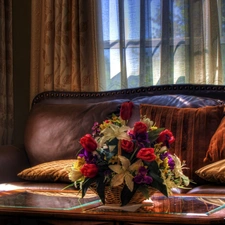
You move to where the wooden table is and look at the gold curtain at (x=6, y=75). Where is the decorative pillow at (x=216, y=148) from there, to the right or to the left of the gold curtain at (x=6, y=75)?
right

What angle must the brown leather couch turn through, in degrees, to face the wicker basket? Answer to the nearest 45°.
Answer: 0° — it already faces it

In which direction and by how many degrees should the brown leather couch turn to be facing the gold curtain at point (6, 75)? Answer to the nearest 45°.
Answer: approximately 135° to its right

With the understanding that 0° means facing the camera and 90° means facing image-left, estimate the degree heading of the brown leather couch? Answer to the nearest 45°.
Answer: approximately 0°

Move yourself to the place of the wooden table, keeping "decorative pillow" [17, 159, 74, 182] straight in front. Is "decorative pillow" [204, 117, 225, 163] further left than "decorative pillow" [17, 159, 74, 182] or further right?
right
